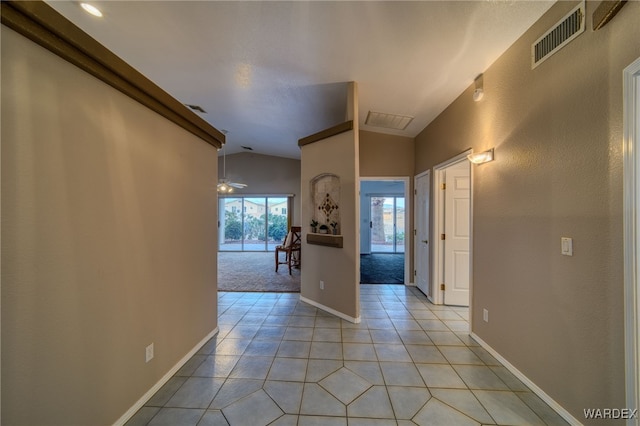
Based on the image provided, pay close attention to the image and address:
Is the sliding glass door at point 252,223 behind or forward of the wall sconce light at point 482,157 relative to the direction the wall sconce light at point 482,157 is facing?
forward

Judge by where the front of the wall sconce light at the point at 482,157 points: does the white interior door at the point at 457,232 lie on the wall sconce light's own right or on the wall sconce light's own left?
on the wall sconce light's own right

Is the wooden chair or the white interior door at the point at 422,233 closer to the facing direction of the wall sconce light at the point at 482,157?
the wooden chair

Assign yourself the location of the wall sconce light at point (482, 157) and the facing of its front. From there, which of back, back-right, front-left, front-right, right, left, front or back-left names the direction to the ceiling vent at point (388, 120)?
front-right

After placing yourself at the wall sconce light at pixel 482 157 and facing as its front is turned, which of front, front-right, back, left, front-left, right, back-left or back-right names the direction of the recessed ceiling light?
front-left

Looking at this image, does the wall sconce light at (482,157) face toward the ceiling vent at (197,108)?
yes

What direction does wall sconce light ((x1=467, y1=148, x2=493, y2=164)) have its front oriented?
to the viewer's left
